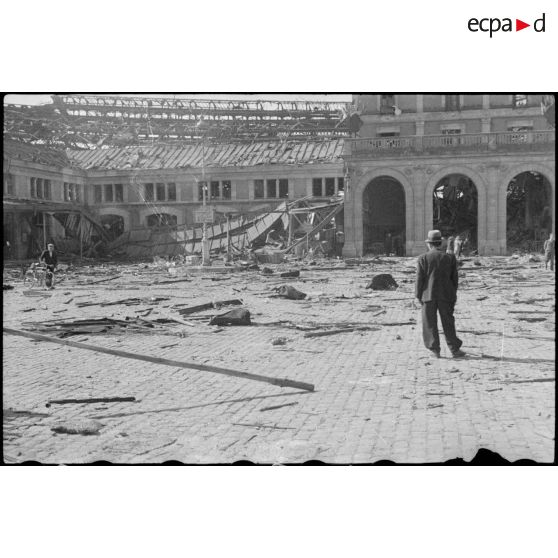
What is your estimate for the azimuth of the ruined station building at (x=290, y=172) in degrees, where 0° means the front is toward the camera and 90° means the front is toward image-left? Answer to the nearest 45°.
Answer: approximately 0°

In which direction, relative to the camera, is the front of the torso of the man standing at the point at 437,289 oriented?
away from the camera

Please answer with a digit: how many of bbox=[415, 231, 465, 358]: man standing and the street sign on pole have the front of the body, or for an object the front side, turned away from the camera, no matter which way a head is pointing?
1

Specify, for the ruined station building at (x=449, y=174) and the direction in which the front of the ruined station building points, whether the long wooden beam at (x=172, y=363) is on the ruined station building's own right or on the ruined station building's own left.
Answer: on the ruined station building's own right

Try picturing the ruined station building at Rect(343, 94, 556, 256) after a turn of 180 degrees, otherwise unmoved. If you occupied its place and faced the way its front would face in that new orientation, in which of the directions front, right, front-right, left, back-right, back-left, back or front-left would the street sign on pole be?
left
